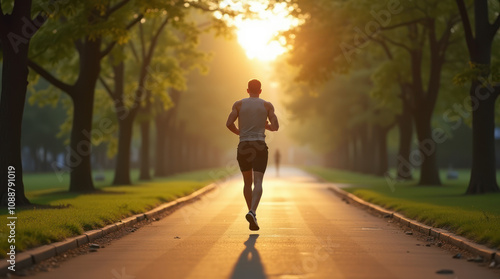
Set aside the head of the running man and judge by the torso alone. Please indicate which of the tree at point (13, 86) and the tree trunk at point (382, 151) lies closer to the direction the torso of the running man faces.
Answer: the tree trunk

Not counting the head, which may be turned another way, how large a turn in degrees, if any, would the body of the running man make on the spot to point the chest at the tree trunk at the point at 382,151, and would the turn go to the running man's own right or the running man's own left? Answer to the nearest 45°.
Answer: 0° — they already face it

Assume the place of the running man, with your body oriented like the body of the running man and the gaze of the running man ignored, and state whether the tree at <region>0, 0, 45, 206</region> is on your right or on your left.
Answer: on your left

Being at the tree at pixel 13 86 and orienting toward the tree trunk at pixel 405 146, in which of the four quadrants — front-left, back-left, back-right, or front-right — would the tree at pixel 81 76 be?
front-left

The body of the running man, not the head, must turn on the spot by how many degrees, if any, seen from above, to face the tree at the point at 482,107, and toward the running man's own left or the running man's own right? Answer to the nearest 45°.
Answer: approximately 45° to the running man's own right

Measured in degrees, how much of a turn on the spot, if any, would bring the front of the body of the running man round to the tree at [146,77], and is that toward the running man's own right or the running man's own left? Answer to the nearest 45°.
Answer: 0° — they already face it

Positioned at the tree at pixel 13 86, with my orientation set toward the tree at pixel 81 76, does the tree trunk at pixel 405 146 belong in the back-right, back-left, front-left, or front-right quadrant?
front-right

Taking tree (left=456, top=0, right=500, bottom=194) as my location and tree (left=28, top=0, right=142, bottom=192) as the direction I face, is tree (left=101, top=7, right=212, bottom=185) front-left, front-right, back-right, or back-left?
front-right

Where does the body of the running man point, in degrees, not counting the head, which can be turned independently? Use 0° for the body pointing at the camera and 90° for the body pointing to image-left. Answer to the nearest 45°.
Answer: approximately 180°

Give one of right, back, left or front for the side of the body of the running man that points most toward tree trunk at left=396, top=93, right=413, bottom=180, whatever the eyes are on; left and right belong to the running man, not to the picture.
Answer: front

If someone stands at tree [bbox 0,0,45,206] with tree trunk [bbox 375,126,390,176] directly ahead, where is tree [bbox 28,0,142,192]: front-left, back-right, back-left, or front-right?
front-left

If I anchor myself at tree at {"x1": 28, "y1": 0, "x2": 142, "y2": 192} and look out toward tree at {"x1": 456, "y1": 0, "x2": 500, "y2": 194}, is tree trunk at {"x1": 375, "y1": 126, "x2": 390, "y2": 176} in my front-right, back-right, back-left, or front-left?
front-left

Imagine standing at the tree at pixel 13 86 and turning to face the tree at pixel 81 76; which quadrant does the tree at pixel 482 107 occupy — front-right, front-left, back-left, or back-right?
front-right

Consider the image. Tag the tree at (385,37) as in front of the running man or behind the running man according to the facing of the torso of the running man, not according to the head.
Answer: in front
